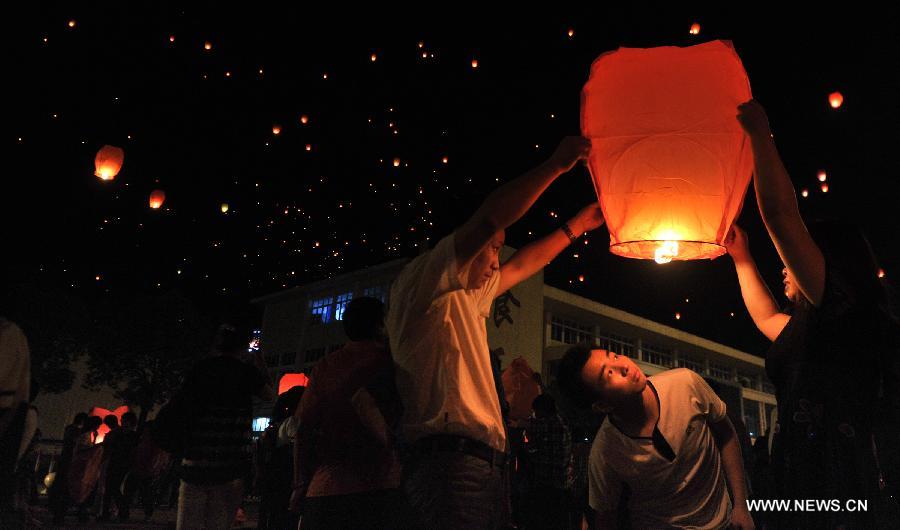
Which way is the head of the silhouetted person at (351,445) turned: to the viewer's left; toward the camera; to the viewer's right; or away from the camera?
away from the camera

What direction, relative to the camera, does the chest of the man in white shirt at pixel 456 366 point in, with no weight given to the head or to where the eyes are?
to the viewer's right

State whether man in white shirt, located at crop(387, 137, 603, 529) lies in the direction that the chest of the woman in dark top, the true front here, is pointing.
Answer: yes

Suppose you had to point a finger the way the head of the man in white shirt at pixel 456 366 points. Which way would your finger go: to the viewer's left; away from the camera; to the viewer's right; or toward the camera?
to the viewer's right

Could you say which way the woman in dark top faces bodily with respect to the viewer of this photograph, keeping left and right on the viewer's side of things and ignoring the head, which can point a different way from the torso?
facing to the left of the viewer

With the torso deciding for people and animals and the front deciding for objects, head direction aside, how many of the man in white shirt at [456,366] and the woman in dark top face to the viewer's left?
1
